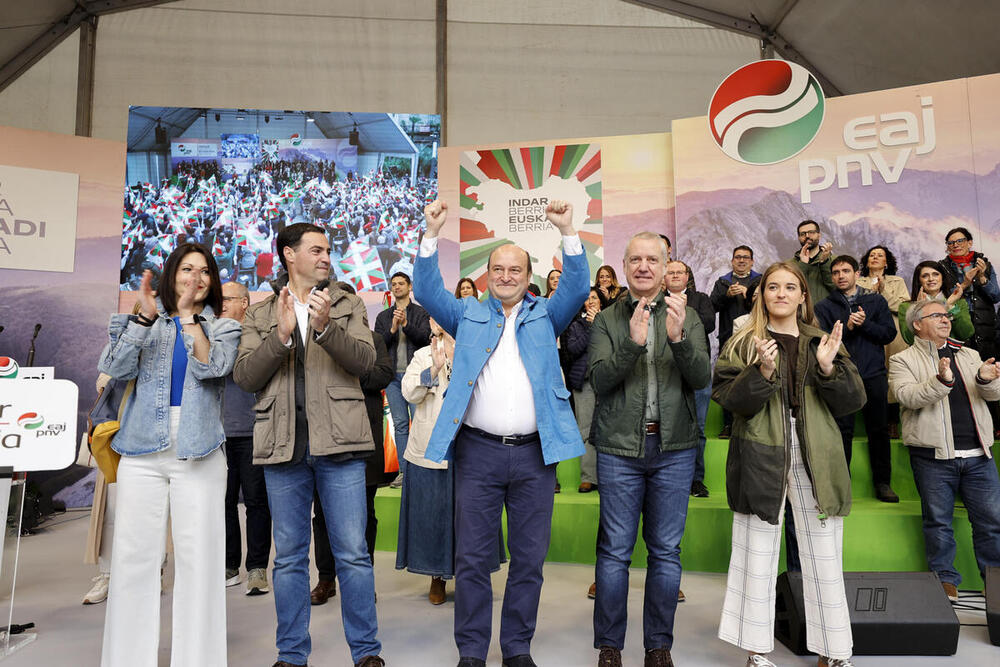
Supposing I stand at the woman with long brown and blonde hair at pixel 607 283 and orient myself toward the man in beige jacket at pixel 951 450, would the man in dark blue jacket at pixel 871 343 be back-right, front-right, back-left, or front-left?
front-left

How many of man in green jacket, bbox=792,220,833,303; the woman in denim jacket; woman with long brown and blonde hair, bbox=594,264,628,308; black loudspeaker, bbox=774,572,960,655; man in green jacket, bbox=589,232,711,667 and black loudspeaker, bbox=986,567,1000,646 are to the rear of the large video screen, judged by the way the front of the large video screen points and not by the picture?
0

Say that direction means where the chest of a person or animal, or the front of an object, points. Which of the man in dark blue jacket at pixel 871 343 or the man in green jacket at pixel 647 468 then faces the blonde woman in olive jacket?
the man in dark blue jacket

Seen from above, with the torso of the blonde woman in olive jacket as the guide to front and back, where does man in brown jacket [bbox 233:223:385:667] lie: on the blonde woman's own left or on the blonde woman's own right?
on the blonde woman's own right

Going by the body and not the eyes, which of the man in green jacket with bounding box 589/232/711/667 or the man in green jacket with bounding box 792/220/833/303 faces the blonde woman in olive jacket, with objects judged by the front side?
the man in green jacket with bounding box 792/220/833/303

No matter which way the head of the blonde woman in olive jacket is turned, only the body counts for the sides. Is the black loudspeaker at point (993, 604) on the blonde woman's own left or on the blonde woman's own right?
on the blonde woman's own left

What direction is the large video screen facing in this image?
toward the camera

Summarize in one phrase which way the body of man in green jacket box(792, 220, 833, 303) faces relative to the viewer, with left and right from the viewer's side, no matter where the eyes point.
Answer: facing the viewer

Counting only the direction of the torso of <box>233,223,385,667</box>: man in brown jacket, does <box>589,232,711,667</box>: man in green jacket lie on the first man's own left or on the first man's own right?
on the first man's own left

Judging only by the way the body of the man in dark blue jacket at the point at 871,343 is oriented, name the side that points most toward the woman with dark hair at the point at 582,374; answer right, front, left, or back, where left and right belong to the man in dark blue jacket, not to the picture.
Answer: right

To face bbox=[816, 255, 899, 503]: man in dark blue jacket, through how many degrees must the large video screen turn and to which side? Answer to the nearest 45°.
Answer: approximately 45° to its left

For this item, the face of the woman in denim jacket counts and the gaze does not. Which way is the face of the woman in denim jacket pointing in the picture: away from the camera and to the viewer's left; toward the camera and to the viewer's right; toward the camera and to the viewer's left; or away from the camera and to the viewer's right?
toward the camera and to the viewer's right

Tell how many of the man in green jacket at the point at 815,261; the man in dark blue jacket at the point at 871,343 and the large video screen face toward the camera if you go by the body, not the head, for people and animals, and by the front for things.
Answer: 3

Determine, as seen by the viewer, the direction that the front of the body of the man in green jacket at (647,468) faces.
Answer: toward the camera

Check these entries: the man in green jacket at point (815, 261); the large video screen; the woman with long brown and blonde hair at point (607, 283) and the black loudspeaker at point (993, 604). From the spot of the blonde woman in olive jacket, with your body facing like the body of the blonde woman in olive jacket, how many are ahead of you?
0

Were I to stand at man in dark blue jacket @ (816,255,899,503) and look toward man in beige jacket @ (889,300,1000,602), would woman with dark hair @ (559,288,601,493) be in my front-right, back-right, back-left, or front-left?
back-right

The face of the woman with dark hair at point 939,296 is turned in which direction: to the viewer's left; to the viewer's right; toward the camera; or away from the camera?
toward the camera

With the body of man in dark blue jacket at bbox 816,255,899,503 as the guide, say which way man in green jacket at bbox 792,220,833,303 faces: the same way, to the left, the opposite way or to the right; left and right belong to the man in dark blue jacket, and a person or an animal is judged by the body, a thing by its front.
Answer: the same way
